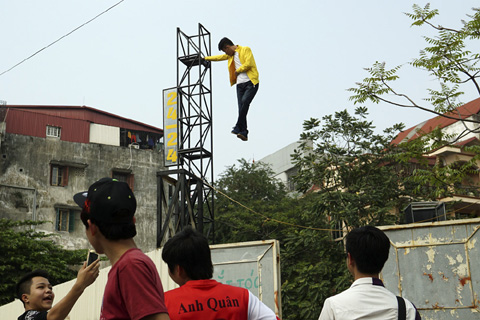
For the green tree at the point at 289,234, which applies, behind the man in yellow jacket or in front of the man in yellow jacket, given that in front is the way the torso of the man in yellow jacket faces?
behind

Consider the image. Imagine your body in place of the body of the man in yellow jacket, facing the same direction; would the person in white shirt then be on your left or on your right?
on your left

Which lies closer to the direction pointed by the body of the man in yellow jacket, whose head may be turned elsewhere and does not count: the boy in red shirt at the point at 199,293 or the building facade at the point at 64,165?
the boy in red shirt

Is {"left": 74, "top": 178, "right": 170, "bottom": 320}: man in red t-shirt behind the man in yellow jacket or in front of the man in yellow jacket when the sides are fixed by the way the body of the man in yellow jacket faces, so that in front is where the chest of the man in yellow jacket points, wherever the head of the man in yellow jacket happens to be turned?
in front

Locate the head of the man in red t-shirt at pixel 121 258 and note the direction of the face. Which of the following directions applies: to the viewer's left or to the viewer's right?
to the viewer's left

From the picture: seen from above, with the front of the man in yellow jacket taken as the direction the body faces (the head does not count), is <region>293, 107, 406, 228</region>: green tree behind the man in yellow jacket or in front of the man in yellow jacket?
behind

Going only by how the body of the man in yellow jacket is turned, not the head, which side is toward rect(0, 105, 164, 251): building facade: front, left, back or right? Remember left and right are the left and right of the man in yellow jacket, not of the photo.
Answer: right

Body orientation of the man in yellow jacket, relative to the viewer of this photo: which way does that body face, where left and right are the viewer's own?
facing the viewer and to the left of the viewer

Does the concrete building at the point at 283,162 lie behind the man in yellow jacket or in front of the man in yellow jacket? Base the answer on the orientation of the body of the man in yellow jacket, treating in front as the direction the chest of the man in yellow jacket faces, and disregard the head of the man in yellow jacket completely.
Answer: behind

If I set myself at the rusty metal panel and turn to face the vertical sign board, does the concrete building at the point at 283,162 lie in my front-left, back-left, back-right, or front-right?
front-right

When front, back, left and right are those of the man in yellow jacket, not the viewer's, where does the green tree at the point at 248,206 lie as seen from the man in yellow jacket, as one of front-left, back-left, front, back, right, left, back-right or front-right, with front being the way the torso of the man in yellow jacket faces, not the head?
back-right

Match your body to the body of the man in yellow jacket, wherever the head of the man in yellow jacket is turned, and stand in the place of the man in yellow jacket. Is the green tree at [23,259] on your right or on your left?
on your right
